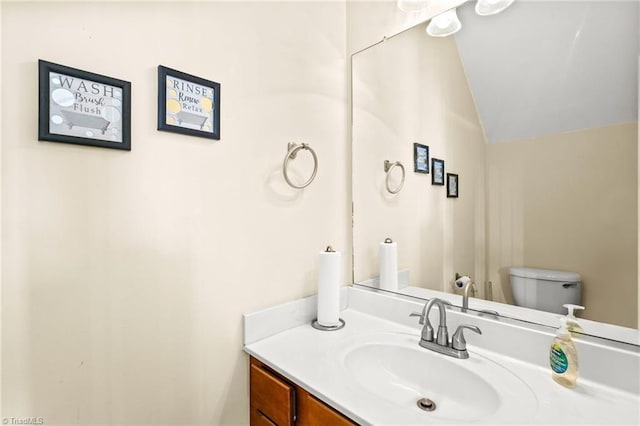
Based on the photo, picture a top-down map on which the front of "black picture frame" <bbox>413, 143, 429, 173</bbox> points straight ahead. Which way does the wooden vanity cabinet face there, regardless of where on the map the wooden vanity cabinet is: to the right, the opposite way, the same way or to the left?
to the right

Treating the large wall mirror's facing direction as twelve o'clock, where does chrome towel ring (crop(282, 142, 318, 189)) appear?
The chrome towel ring is roughly at 1 o'clock from the large wall mirror.

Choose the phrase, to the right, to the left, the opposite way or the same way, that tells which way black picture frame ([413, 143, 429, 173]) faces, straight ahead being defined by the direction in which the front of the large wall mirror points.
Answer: to the left

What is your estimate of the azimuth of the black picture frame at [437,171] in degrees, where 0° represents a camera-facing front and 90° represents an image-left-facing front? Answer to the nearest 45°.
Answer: approximately 315°

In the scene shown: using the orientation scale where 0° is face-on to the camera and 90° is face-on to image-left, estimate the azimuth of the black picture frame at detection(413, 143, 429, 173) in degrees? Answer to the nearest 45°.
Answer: approximately 315°
